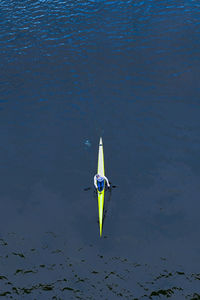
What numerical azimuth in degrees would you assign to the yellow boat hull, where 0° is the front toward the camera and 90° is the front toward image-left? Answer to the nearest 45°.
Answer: approximately 0°
